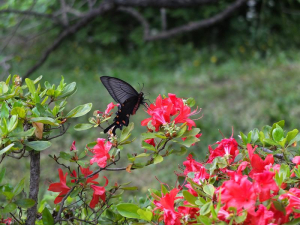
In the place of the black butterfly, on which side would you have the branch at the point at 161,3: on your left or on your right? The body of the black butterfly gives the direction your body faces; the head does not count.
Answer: on your left

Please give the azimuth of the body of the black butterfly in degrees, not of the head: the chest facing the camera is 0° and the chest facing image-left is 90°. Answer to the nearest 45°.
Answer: approximately 270°

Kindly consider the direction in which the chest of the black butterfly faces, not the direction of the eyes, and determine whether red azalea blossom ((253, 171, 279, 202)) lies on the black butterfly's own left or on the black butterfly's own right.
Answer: on the black butterfly's own right

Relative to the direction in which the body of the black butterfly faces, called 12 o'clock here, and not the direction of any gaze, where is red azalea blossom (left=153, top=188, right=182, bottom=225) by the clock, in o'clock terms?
The red azalea blossom is roughly at 3 o'clock from the black butterfly.

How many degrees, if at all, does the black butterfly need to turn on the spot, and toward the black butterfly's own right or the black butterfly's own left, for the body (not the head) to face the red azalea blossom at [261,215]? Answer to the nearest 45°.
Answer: approximately 90° to the black butterfly's own right
